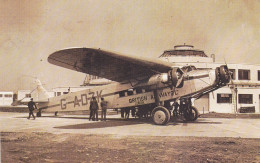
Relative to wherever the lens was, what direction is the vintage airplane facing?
facing the viewer and to the right of the viewer

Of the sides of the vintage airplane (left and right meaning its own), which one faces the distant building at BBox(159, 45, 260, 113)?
left
